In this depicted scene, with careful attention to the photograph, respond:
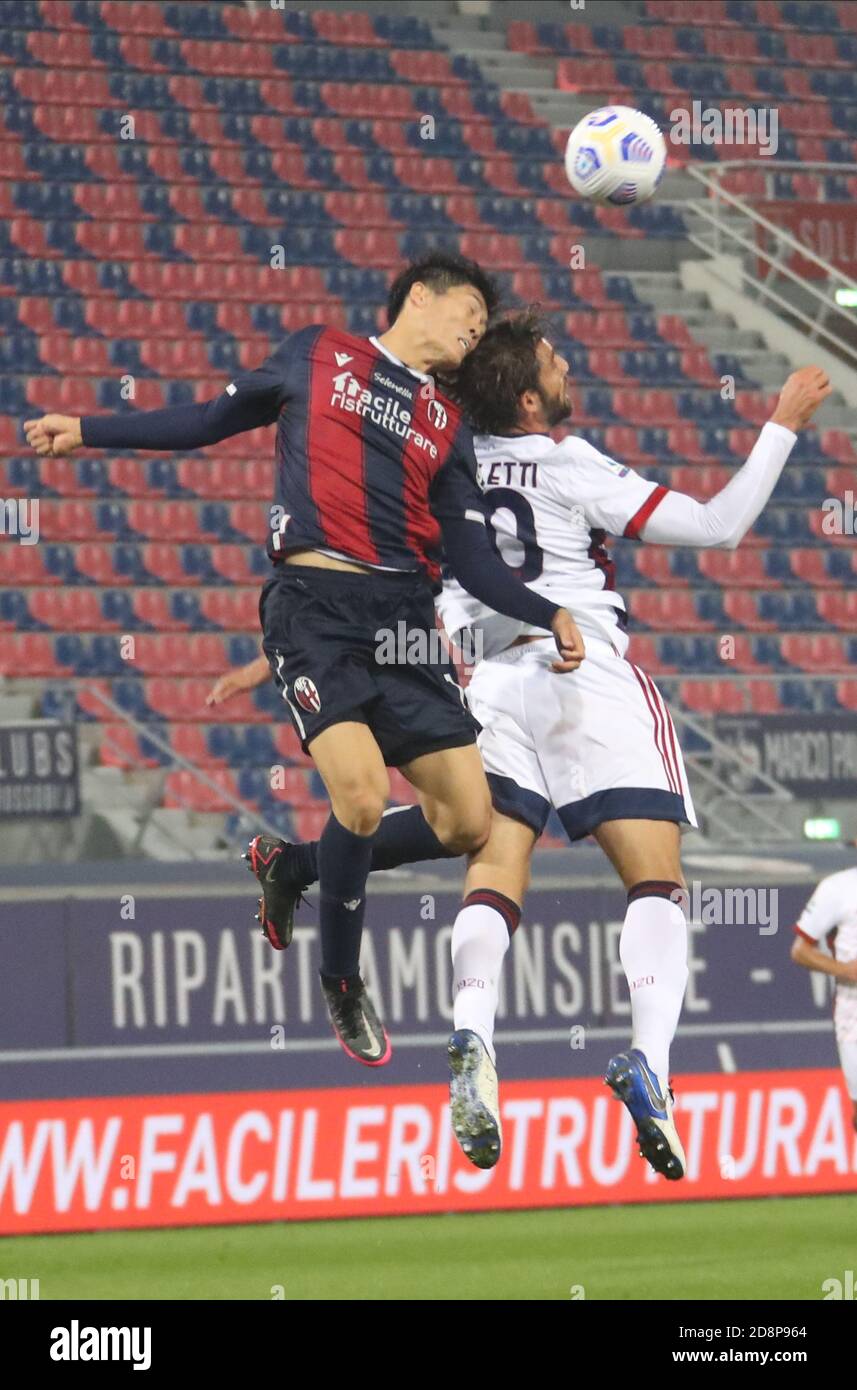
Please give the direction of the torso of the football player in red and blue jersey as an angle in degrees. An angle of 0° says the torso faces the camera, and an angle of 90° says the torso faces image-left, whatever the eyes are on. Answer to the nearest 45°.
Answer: approximately 315°

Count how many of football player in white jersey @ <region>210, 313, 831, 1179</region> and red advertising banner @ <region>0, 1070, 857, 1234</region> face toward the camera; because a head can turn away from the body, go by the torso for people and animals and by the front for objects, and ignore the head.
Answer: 1

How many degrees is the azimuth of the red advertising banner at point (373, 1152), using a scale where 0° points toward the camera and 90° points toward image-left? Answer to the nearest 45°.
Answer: approximately 0°

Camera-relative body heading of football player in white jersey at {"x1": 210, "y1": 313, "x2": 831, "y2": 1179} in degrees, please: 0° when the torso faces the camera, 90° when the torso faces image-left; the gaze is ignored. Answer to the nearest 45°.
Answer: approximately 225°

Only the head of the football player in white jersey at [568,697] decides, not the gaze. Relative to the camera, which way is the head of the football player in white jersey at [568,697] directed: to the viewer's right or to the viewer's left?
to the viewer's right

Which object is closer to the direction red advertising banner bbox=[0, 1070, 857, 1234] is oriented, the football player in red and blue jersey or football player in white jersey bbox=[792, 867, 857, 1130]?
the football player in red and blue jersey

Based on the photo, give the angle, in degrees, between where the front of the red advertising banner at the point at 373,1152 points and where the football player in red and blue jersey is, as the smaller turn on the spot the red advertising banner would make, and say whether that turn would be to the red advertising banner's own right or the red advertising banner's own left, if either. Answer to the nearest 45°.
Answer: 0° — it already faces them
